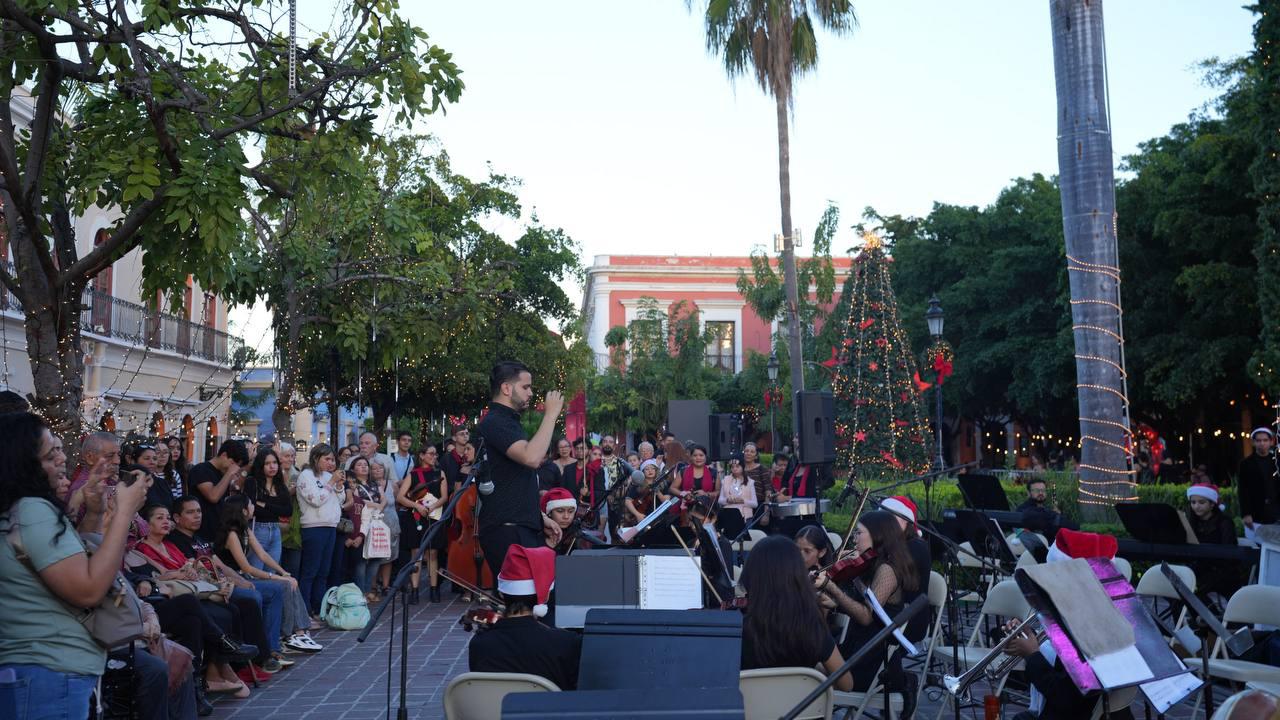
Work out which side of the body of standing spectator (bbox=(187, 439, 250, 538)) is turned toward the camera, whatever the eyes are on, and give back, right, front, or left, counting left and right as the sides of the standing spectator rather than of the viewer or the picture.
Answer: right

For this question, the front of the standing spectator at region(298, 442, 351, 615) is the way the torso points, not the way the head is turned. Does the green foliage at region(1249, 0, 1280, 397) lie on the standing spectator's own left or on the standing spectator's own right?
on the standing spectator's own left

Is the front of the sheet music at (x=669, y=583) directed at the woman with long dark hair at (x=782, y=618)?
no

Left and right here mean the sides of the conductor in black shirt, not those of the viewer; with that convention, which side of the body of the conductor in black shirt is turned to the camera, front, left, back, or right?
right

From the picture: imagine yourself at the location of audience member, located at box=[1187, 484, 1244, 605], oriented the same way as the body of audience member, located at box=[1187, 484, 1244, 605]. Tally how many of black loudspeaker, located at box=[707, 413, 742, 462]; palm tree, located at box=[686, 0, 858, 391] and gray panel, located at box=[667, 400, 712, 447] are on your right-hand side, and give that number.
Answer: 3

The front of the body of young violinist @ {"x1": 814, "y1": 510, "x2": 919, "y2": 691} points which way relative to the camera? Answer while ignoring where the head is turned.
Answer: to the viewer's left

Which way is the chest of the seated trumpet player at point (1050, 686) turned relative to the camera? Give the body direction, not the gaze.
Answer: to the viewer's left

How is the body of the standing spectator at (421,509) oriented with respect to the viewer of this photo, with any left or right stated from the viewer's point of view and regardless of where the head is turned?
facing the viewer and to the right of the viewer

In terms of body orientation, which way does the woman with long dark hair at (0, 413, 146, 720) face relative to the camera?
to the viewer's right

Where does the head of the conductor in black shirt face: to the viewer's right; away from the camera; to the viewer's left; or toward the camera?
to the viewer's right

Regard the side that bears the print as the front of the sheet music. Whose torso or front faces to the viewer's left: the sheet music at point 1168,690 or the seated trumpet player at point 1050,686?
the seated trumpet player

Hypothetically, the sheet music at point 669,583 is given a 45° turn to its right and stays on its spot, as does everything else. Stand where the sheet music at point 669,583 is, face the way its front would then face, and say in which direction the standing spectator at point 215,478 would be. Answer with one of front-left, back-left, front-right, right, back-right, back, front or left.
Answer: right

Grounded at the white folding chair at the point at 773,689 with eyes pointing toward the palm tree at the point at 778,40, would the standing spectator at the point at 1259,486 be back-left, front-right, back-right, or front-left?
front-right

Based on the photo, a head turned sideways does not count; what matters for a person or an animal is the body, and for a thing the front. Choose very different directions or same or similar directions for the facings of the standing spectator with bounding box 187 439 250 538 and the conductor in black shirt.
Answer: same or similar directions
